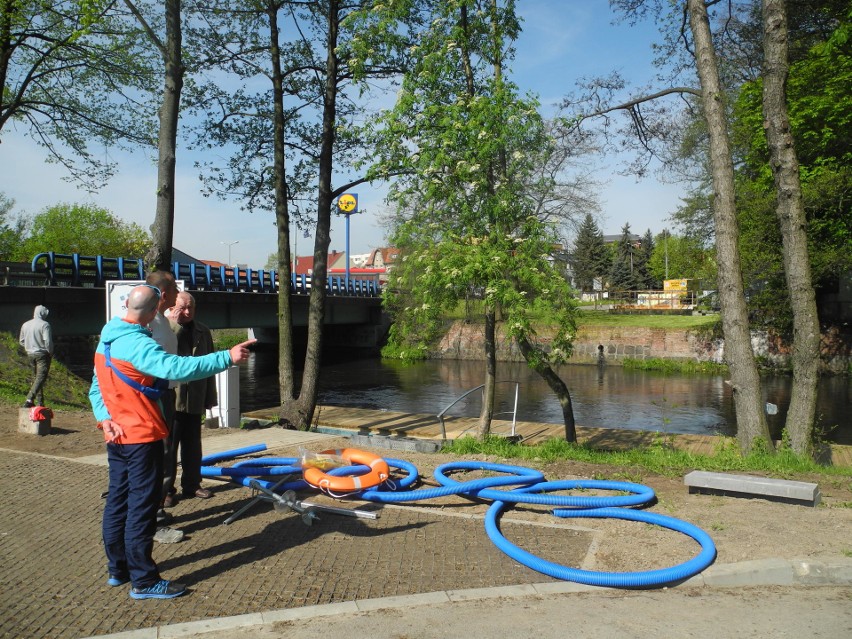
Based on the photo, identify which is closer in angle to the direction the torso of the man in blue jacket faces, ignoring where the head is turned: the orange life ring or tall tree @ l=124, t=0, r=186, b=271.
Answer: the orange life ring

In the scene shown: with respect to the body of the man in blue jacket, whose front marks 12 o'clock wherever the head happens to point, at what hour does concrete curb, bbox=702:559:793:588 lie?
The concrete curb is roughly at 2 o'clock from the man in blue jacket.

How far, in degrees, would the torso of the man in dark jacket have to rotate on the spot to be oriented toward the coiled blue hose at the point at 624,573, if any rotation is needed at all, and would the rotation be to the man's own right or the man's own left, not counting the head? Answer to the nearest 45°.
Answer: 0° — they already face it

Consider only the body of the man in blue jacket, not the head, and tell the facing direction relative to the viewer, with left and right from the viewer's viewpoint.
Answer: facing away from the viewer and to the right of the viewer

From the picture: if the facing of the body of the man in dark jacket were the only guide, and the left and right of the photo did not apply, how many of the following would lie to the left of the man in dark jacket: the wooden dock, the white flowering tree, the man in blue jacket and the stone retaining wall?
3

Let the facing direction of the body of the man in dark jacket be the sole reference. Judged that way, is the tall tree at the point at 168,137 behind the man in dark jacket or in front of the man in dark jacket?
behind

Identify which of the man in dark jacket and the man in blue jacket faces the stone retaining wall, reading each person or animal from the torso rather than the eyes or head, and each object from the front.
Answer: the man in blue jacket

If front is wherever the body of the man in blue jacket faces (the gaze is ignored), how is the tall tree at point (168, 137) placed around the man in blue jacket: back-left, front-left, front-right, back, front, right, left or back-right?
front-left

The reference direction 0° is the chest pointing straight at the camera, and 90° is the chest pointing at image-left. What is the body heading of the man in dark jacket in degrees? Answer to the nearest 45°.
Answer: approximately 315°

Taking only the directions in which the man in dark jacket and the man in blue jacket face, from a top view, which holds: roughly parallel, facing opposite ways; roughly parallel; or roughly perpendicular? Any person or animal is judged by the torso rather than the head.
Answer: roughly perpendicular

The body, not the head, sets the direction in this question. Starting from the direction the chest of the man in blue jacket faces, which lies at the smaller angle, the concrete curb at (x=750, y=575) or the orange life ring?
the orange life ring

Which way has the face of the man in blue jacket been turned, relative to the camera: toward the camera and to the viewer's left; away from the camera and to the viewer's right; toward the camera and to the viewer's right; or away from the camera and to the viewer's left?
away from the camera and to the viewer's right

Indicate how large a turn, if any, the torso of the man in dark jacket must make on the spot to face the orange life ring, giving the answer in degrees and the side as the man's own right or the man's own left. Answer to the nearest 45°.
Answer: approximately 45° to the man's own left

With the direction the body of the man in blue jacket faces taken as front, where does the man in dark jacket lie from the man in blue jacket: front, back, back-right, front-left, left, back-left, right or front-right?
front-left
